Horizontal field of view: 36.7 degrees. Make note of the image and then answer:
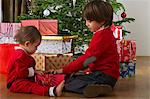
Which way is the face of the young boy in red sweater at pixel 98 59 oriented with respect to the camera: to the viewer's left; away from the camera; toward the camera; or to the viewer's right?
to the viewer's left

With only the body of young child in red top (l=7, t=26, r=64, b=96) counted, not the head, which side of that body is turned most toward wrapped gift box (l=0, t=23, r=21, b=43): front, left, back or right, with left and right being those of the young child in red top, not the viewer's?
left

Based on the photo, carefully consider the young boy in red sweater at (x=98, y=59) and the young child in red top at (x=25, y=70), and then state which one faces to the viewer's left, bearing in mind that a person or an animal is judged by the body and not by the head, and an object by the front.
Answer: the young boy in red sweater

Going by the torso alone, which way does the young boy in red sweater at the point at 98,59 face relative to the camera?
to the viewer's left

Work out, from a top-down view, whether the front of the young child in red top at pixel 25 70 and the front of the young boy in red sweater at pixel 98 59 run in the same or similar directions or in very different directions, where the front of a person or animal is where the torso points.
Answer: very different directions

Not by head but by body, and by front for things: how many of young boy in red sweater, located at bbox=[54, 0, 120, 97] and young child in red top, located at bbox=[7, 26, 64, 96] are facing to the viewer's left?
1

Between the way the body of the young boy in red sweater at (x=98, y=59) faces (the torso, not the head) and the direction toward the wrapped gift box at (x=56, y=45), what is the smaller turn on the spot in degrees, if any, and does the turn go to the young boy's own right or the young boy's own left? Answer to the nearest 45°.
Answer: approximately 45° to the young boy's own right

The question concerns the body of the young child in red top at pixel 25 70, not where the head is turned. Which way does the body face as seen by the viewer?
to the viewer's right

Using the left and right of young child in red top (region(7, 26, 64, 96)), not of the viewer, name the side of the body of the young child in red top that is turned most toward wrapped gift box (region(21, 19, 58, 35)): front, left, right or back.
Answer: left
